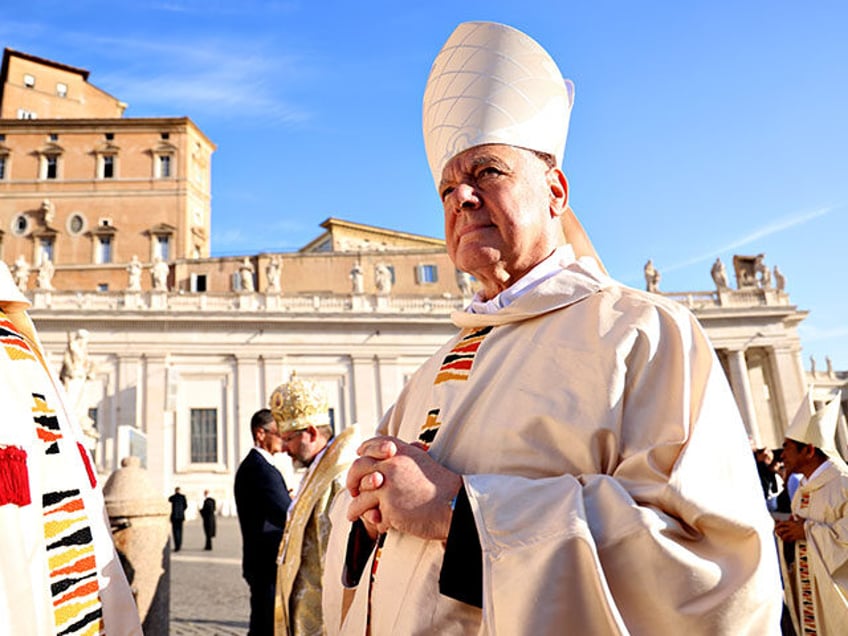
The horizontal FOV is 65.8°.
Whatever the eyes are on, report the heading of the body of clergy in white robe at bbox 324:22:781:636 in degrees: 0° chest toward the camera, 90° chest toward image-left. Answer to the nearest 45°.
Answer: approximately 45°

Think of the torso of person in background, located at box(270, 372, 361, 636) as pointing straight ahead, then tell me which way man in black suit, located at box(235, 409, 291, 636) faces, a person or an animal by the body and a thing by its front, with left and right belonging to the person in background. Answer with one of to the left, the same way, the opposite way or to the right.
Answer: the opposite way

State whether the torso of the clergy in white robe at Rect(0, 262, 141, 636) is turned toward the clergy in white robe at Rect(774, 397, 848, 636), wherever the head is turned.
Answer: no

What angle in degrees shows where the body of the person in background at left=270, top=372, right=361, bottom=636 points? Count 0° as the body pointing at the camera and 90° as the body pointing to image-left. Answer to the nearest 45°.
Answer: approximately 90°

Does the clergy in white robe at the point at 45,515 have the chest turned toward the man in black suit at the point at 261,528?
no

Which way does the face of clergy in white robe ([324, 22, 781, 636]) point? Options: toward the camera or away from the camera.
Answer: toward the camera

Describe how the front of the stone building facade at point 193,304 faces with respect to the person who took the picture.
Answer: facing the viewer

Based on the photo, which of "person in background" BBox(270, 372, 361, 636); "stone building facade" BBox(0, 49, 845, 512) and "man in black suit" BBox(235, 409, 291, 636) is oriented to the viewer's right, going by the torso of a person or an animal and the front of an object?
the man in black suit

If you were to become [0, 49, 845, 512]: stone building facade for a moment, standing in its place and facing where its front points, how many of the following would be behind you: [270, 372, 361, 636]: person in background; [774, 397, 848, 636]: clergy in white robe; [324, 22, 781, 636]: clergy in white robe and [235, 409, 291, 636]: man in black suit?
0

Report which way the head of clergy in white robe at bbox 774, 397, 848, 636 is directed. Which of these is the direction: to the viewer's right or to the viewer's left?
to the viewer's left

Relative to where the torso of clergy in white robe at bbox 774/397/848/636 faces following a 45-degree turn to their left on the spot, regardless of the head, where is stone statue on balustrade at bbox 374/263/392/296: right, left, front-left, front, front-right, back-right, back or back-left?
right
